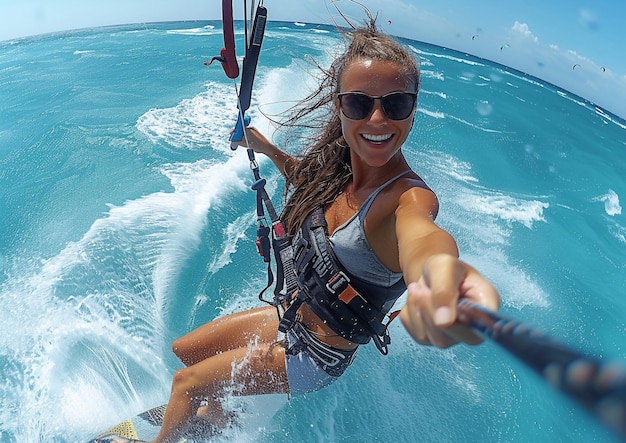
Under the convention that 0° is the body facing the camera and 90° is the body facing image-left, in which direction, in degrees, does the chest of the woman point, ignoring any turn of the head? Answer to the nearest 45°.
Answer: approximately 45°
